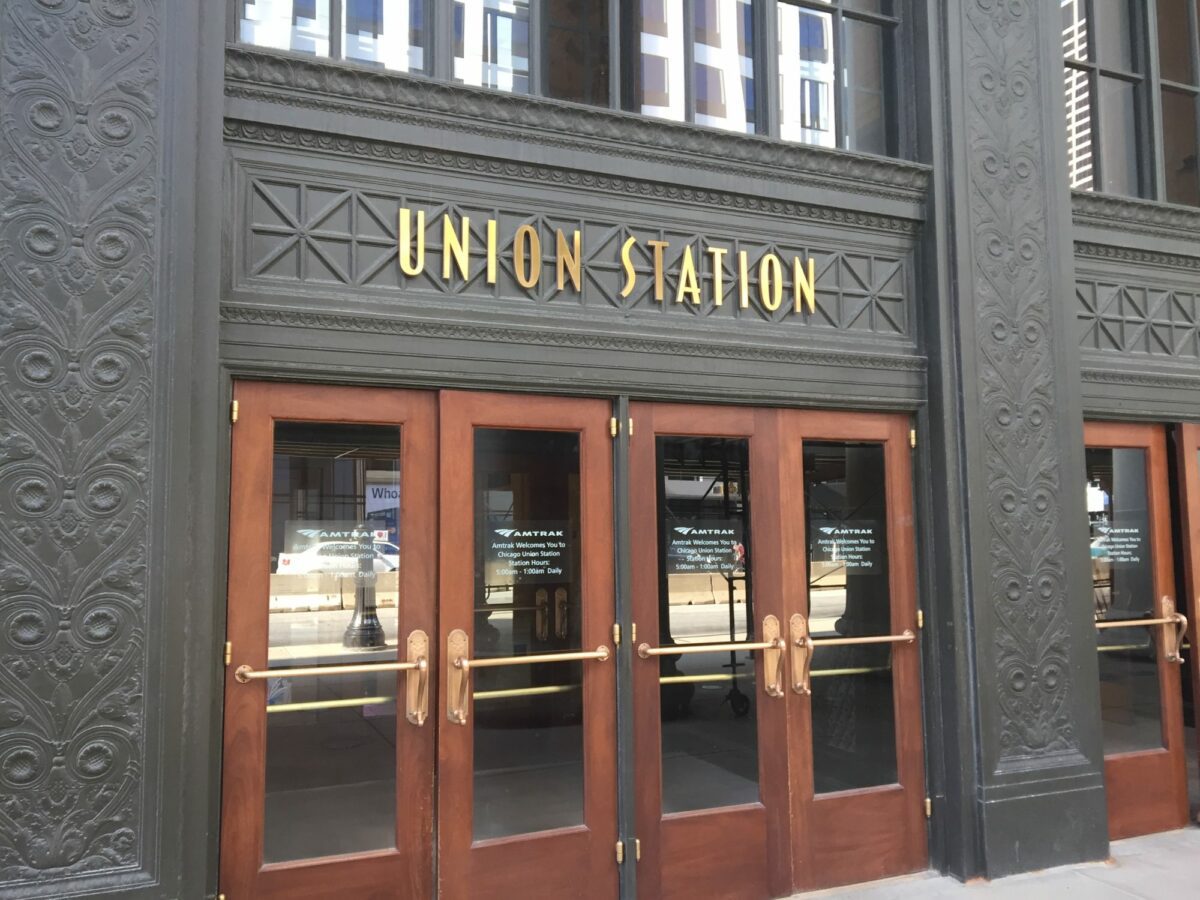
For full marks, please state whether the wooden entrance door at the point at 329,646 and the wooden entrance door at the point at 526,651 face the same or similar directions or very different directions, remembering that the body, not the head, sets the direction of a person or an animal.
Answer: same or similar directions

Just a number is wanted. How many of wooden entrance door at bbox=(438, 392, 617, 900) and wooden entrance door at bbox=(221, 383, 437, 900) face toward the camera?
2

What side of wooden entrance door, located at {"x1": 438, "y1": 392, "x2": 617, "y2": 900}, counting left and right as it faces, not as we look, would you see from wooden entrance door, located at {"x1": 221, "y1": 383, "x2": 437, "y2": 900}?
right

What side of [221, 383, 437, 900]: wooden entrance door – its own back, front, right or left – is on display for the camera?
front

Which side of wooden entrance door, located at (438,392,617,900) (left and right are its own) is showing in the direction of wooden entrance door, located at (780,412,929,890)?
left

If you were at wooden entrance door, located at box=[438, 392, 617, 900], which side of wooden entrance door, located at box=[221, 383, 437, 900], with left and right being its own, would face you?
left

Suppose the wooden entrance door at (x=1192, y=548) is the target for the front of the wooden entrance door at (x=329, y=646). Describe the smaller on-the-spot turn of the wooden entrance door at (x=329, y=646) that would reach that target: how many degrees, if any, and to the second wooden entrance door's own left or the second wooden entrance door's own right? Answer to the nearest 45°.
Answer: approximately 90° to the second wooden entrance door's own left

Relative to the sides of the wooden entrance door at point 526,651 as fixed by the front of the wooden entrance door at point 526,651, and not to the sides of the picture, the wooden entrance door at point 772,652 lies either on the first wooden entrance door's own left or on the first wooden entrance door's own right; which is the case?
on the first wooden entrance door's own left

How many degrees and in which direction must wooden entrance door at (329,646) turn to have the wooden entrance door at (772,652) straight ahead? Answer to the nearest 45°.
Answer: approximately 90° to its left
